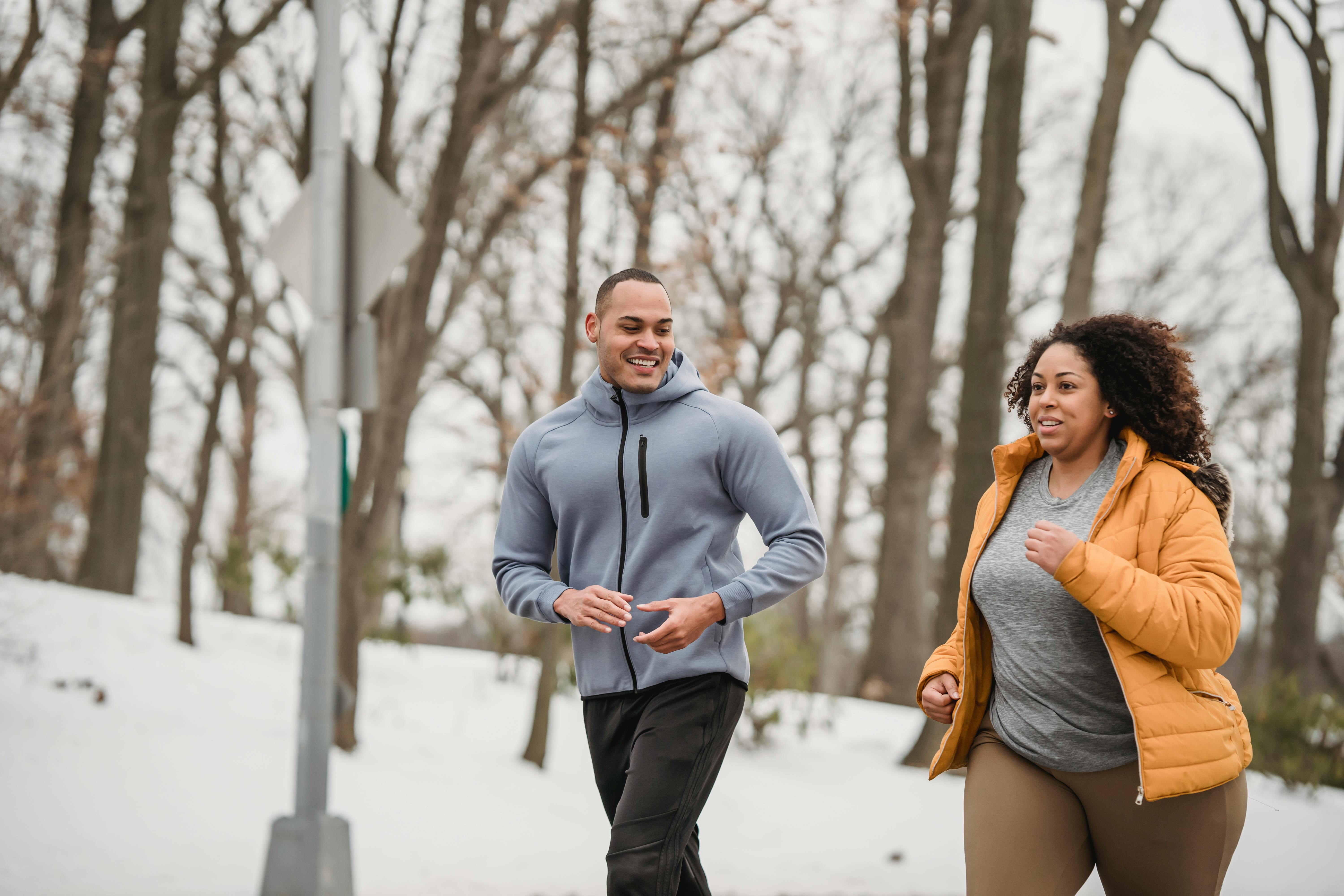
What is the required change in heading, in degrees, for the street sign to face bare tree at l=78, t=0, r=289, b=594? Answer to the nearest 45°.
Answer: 0° — it already faces it

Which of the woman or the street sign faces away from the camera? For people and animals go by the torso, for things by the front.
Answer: the street sign

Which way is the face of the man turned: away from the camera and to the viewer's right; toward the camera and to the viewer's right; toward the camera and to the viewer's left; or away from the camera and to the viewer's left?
toward the camera and to the viewer's right

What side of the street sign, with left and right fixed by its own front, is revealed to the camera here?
back

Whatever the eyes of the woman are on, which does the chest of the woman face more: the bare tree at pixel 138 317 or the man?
the man

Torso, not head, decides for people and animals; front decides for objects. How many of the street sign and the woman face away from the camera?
1

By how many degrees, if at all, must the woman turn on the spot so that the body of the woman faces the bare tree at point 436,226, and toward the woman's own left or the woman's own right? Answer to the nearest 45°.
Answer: approximately 90° to the woman's own right

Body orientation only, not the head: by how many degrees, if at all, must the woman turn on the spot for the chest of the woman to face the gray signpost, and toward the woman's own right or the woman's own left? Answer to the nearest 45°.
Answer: approximately 90° to the woman's own right
